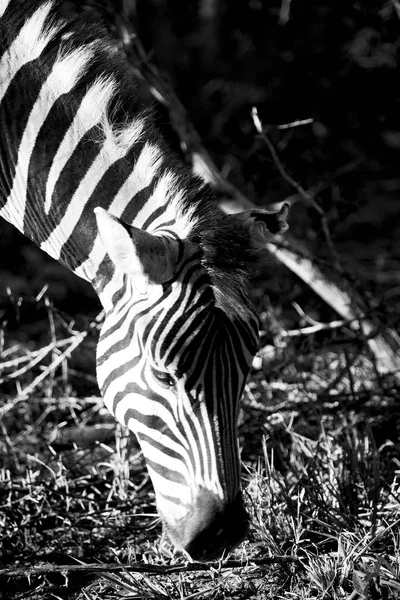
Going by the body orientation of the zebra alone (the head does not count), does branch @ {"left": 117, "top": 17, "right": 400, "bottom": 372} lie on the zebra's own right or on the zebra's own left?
on the zebra's own left

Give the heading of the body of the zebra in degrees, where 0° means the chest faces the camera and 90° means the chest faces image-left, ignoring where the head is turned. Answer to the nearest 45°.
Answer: approximately 315°
